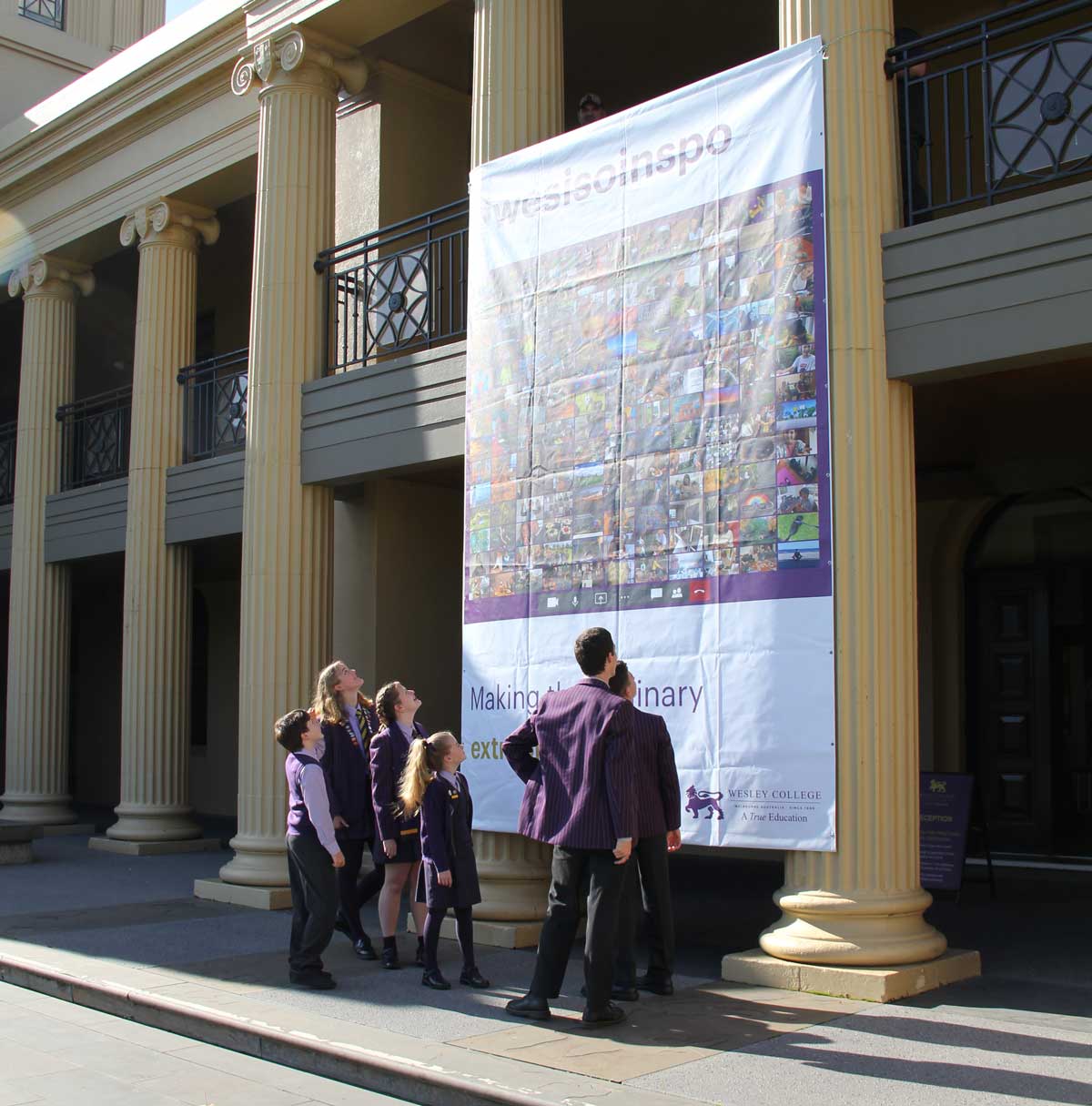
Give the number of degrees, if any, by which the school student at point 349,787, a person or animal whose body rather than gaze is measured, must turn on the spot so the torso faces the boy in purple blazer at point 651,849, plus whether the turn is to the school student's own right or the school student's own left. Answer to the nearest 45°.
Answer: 0° — they already face them

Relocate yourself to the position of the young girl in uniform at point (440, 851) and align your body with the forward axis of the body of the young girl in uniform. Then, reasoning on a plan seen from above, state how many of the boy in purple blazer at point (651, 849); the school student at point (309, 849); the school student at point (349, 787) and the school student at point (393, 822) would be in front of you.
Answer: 1

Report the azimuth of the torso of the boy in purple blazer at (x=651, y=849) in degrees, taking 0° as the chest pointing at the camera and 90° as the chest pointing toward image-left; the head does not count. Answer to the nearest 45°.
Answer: approximately 180°

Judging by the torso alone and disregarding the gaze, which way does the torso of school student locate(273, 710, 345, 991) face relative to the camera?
to the viewer's right

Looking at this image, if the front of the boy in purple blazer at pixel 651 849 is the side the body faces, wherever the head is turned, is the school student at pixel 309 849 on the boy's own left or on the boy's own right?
on the boy's own left

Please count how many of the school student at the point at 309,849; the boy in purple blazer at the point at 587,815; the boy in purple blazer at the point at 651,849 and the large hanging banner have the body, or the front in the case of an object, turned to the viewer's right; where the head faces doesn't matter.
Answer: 1

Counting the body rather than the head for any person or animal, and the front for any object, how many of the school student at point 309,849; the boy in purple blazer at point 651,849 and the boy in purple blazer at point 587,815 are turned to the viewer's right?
1

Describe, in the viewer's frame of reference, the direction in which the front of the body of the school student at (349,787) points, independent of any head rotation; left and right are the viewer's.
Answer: facing the viewer and to the right of the viewer

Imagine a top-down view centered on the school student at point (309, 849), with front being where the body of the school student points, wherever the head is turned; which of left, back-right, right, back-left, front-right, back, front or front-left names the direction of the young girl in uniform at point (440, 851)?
front

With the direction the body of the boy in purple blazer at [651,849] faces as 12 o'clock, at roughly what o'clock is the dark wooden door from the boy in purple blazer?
The dark wooden door is roughly at 1 o'clock from the boy in purple blazer.

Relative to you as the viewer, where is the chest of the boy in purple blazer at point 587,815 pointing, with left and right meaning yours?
facing away from the viewer

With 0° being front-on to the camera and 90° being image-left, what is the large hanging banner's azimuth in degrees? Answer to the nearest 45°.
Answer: approximately 45°

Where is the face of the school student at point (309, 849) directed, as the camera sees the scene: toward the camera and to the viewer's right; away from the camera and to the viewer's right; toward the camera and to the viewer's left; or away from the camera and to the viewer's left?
away from the camera and to the viewer's right

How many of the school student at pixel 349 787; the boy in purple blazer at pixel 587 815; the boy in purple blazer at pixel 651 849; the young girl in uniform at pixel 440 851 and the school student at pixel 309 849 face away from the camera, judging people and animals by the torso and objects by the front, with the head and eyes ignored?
2
